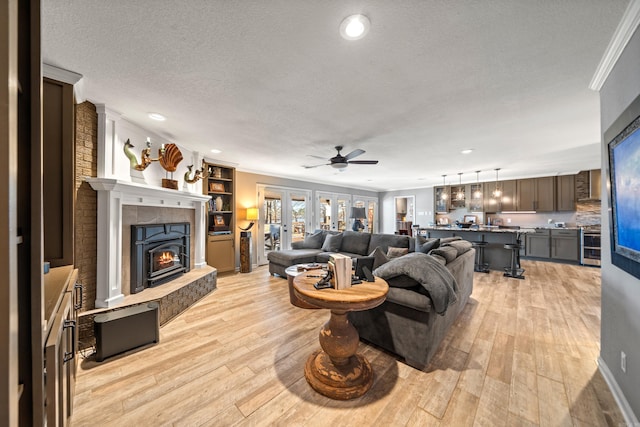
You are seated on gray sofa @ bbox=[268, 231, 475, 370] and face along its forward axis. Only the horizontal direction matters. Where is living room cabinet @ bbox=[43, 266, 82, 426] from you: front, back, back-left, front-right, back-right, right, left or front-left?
front

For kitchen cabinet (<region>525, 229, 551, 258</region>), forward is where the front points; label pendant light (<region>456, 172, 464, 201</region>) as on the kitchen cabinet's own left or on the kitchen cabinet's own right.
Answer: on the kitchen cabinet's own right

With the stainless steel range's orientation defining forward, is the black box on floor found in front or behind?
in front

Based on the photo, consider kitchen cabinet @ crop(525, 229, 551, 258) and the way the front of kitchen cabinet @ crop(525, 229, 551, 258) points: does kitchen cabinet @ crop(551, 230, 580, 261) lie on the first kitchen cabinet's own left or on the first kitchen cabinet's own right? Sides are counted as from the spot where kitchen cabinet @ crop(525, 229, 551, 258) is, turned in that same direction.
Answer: on the first kitchen cabinet's own left

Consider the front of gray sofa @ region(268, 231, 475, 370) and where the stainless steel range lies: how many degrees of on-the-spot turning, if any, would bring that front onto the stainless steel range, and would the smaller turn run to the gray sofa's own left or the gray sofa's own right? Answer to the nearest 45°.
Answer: approximately 180°

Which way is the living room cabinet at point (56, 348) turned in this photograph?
to the viewer's right

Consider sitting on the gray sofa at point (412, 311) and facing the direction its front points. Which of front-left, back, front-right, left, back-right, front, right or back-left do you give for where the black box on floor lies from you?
front-left

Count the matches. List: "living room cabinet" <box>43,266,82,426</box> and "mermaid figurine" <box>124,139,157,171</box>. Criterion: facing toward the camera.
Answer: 0

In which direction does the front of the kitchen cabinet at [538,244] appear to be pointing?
toward the camera
